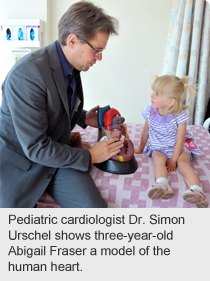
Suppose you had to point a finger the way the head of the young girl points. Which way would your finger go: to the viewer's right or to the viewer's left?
to the viewer's left

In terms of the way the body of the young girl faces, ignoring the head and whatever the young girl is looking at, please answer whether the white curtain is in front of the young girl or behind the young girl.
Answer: behind

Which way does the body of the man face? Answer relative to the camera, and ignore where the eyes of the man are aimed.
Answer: to the viewer's right

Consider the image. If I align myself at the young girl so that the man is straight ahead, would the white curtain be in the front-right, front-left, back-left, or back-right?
back-right

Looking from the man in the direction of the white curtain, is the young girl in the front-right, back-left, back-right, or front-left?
front-right

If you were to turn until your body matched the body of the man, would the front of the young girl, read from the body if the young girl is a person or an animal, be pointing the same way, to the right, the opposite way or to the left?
to the right

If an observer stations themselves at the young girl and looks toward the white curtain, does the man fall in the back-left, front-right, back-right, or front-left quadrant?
back-left

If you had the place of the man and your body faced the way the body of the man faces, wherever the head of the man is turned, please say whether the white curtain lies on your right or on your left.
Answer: on your left

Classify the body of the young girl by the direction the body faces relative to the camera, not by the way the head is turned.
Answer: toward the camera

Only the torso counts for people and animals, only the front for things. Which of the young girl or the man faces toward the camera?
the young girl

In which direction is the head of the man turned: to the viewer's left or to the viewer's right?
to the viewer's right
